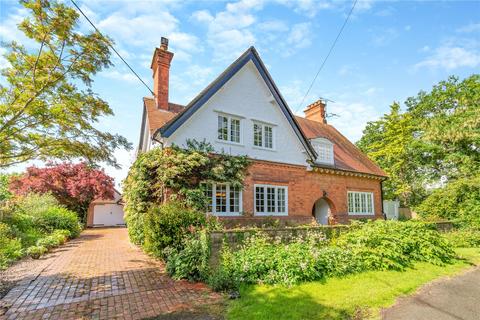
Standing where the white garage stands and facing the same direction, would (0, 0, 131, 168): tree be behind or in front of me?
in front

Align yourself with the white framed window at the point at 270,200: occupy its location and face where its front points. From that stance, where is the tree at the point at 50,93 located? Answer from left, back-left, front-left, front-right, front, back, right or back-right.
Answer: front-right

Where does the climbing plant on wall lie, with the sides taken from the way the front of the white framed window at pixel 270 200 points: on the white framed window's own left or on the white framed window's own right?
on the white framed window's own right

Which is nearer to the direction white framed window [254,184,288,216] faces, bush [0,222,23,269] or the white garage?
the bush

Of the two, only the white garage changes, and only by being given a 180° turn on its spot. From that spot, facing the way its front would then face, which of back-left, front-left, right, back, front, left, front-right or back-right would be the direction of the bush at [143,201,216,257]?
back

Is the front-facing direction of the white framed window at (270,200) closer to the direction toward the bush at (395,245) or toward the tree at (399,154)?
the bush

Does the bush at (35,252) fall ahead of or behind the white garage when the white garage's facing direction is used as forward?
ahead

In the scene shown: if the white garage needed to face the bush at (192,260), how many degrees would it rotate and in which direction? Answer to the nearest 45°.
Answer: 0° — it already faces it

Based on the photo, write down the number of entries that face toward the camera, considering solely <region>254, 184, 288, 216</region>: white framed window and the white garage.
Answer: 2

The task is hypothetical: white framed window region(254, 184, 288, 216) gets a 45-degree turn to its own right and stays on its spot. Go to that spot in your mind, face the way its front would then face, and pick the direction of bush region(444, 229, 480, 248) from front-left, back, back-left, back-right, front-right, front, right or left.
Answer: back-left

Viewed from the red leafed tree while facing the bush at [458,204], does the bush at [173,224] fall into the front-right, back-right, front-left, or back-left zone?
front-right

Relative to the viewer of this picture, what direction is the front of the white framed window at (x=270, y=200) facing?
facing the viewer

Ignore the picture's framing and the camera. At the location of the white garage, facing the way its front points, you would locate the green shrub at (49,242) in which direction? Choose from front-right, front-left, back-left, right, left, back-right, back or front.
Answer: front

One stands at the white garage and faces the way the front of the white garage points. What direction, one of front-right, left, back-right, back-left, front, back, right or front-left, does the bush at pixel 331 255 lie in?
front
